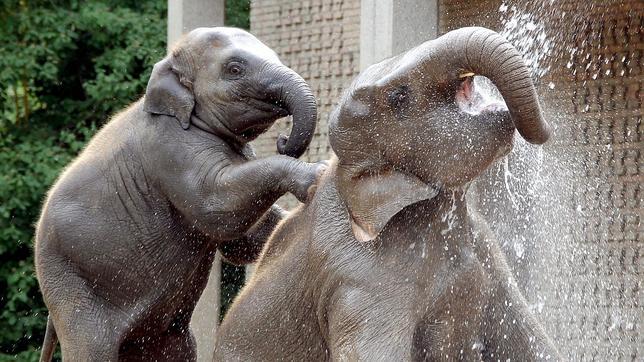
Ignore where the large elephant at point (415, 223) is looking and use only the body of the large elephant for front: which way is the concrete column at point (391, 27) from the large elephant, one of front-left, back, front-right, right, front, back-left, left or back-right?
back-left

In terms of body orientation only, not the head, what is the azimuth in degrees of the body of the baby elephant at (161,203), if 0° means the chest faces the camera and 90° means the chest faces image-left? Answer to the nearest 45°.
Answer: approximately 270°

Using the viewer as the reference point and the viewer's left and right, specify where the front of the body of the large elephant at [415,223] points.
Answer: facing the viewer and to the right of the viewer

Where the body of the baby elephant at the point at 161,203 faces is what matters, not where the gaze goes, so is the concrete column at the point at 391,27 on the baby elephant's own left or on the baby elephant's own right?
on the baby elephant's own left

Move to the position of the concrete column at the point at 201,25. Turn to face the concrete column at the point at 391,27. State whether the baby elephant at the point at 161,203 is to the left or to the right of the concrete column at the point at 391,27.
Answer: right

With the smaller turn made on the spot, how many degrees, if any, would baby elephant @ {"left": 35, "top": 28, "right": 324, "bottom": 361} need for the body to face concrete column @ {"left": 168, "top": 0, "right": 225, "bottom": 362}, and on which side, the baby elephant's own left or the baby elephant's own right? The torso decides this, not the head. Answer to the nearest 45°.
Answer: approximately 90° to the baby elephant's own left

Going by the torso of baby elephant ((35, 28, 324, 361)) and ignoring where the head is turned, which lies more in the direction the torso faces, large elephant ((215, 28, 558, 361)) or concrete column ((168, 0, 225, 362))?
the large elephant

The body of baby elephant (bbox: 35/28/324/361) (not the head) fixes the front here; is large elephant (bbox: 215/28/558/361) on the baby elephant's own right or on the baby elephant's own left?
on the baby elephant's own right
